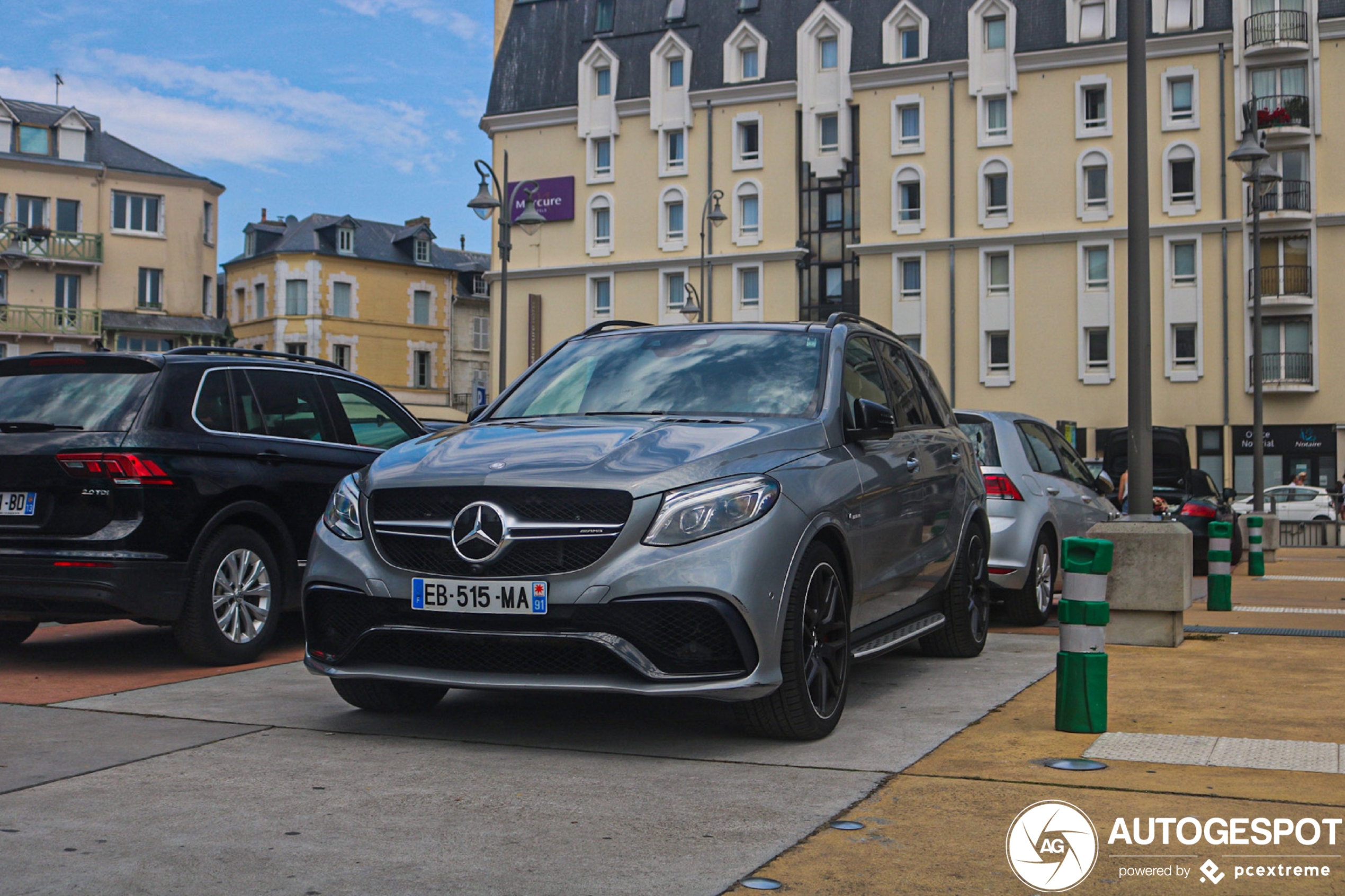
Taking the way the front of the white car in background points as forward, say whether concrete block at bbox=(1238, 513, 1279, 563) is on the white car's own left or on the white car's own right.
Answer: on the white car's own left

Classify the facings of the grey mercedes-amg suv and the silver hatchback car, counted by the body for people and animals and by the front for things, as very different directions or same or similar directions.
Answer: very different directions

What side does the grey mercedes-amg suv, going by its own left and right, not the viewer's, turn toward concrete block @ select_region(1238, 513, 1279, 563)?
back

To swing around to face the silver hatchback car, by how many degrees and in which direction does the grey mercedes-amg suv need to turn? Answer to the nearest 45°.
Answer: approximately 180°

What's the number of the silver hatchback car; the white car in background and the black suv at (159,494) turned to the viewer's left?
1

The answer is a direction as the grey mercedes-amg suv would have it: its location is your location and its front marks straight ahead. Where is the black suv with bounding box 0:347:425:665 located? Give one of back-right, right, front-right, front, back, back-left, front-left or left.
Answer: right

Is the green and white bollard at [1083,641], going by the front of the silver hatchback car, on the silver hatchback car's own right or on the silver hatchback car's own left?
on the silver hatchback car's own right

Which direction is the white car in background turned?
to the viewer's left

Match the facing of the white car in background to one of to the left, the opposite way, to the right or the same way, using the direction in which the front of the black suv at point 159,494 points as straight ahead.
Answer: to the left

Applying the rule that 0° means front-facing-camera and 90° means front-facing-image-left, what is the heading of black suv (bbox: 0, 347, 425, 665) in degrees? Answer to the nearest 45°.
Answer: approximately 225°
